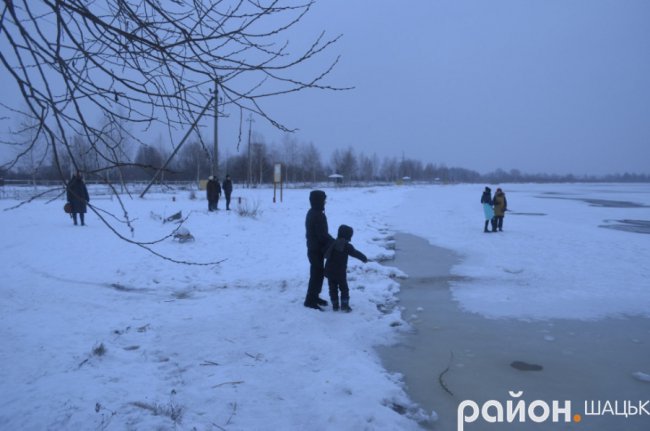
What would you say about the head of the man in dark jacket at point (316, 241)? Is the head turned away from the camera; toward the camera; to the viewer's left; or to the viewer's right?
to the viewer's right

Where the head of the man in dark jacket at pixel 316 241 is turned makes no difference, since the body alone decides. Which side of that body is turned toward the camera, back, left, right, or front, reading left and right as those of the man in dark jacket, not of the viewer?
right

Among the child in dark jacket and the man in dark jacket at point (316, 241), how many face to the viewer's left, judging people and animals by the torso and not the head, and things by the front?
0

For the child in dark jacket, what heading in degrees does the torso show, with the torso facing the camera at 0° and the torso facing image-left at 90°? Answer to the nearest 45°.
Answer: approximately 225°
